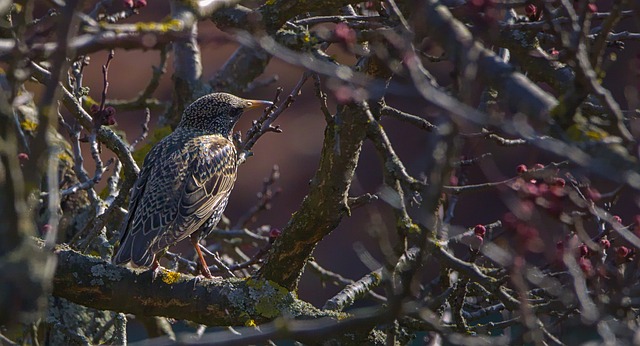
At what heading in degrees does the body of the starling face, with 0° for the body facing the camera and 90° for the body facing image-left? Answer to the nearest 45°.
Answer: approximately 225°
